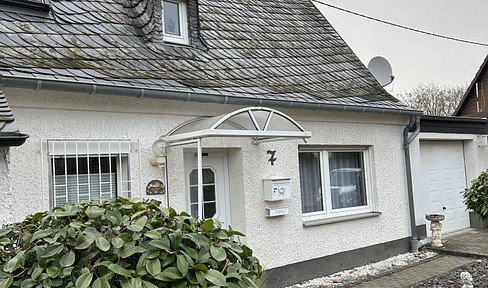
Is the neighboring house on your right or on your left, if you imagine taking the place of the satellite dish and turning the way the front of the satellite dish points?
on your left

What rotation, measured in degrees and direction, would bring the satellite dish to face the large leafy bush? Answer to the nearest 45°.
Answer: approximately 45° to its right

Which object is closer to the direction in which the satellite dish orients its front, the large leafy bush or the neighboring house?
the large leafy bush
